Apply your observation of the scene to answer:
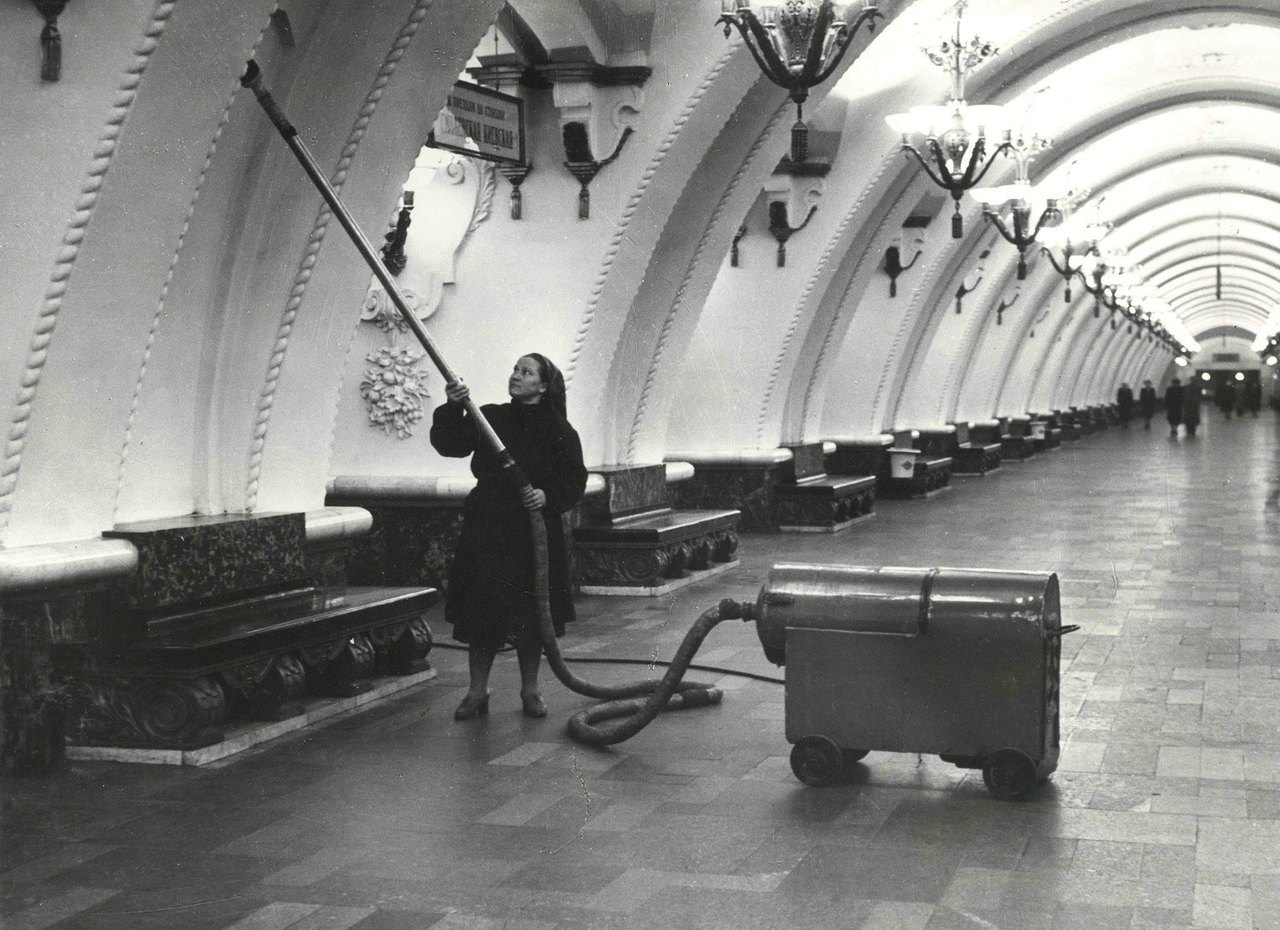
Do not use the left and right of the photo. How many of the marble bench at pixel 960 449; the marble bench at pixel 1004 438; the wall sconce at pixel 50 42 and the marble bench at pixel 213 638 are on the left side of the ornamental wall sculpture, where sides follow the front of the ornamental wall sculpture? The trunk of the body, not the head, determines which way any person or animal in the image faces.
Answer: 2

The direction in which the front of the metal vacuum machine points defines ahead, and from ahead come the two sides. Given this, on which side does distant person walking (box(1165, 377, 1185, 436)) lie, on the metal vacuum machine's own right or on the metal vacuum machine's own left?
on the metal vacuum machine's own right

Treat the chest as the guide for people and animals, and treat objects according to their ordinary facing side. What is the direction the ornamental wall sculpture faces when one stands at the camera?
facing the viewer and to the right of the viewer

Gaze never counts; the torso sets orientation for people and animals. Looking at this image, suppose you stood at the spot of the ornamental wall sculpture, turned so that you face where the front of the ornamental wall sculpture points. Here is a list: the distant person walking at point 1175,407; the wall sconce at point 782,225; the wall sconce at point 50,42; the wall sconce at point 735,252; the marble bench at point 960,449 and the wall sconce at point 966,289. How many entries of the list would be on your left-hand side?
5

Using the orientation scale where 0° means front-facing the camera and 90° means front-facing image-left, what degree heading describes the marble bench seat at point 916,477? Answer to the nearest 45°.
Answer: approximately 315°

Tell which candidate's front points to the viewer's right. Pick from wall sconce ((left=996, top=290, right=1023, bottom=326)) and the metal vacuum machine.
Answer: the wall sconce

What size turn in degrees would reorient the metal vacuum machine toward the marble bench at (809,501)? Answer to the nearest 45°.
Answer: approximately 90° to its right

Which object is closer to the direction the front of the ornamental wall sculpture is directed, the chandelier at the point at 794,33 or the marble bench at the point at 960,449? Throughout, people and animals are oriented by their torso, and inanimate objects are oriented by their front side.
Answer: the chandelier

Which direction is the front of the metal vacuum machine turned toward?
to the viewer's left

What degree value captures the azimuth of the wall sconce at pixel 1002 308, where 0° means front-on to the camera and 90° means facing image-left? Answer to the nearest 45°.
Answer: approximately 270°

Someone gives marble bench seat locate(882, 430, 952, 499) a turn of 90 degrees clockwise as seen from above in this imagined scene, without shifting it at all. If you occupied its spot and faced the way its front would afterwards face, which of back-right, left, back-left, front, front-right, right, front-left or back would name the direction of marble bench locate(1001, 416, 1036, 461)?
back-right

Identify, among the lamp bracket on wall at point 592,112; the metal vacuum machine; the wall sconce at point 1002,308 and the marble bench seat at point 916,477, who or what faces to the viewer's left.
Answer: the metal vacuum machine

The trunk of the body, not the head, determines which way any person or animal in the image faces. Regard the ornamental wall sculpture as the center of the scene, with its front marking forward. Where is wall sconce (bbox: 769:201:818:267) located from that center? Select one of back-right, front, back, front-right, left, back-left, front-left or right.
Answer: left

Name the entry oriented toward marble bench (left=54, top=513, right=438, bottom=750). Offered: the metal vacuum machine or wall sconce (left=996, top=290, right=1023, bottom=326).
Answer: the metal vacuum machine

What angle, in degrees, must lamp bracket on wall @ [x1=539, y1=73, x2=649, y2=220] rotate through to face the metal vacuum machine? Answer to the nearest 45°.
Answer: approximately 45° to its right
